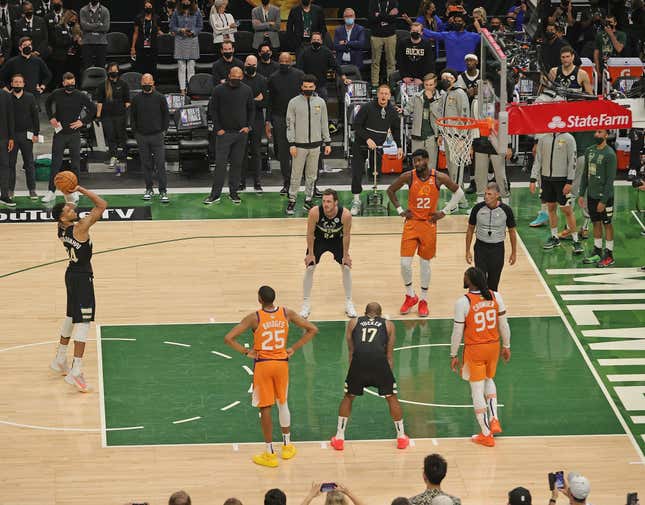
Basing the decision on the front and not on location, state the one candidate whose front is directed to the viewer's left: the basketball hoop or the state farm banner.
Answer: the basketball hoop

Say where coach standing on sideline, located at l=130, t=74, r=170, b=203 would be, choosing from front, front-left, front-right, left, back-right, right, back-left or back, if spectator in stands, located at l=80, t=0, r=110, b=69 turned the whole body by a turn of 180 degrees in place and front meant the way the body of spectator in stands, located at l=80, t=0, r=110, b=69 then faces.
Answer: back

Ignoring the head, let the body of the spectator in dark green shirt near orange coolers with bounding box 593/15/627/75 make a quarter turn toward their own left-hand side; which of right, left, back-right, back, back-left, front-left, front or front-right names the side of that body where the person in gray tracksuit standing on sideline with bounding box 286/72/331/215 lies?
right

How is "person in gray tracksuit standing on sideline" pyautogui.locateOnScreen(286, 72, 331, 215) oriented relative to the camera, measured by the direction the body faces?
toward the camera

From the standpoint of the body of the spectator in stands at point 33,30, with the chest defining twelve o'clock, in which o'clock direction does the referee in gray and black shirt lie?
The referee in gray and black shirt is roughly at 11 o'clock from the spectator in stands.

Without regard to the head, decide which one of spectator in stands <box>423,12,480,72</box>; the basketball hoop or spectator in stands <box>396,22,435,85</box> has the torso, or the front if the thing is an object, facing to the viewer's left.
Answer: the basketball hoop

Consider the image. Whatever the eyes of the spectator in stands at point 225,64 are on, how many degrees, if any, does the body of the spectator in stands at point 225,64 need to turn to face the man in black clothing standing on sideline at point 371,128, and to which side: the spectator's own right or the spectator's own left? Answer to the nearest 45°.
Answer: approximately 45° to the spectator's own left

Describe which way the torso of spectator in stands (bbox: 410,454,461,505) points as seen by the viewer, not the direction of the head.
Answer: away from the camera

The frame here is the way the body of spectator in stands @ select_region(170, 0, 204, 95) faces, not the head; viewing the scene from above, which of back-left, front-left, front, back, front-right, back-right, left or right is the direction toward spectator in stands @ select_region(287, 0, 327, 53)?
left

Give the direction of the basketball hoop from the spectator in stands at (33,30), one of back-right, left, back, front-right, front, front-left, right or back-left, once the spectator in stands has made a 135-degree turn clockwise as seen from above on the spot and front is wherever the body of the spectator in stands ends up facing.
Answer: back

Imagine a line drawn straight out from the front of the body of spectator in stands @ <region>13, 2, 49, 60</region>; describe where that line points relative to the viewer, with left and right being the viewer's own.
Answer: facing the viewer

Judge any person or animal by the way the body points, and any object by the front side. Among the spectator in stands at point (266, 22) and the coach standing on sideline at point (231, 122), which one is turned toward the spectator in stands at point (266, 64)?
the spectator in stands at point (266, 22)

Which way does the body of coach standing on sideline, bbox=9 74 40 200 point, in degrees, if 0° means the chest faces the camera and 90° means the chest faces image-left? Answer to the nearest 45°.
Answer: approximately 0°

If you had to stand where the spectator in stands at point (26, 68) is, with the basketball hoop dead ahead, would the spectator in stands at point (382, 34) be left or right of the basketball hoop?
left

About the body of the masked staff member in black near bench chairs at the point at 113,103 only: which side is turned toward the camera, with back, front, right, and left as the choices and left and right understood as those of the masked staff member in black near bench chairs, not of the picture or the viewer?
front

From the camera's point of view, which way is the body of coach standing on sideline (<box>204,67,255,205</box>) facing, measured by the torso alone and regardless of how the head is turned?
toward the camera

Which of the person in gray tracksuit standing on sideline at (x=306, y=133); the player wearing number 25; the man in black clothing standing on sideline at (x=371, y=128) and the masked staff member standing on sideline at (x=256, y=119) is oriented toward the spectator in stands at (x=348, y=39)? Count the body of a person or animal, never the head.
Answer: the player wearing number 25
